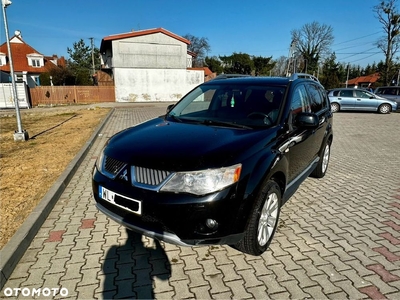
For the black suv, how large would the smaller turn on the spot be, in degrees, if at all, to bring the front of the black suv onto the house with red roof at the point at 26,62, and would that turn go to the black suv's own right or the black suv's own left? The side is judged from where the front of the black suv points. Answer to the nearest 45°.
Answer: approximately 90° to the black suv's own right

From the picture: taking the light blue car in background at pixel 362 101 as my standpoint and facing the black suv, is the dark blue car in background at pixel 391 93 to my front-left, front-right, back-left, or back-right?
back-left

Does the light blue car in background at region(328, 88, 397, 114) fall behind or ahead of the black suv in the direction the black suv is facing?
behind

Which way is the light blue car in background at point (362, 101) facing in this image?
to the viewer's right

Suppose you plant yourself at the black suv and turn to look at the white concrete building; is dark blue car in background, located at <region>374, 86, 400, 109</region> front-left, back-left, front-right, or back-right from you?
front-right

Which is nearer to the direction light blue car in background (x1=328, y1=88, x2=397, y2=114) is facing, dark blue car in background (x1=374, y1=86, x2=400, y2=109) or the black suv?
the dark blue car in background

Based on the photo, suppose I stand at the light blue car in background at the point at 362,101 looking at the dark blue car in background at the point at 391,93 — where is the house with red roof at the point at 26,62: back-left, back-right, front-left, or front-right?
back-left

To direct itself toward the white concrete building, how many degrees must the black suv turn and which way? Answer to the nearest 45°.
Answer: approximately 135° to its right

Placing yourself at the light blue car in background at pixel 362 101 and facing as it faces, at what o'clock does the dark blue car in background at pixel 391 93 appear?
the dark blue car in background at pixel 391 93 is roughly at 10 o'clock from the light blue car in background at pixel 362 101.

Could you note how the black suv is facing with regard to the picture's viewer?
facing the viewer and to the left of the viewer

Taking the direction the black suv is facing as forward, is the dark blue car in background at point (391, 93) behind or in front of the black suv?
behind
